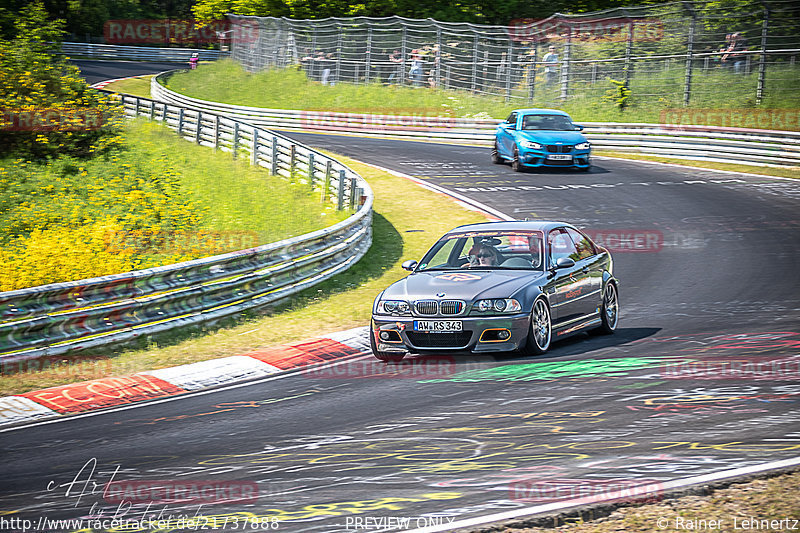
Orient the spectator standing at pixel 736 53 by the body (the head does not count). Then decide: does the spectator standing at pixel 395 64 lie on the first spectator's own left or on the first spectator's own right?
on the first spectator's own right

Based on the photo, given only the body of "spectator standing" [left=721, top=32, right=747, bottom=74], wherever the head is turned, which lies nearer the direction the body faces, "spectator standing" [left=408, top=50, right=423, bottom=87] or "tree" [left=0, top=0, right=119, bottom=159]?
the tree

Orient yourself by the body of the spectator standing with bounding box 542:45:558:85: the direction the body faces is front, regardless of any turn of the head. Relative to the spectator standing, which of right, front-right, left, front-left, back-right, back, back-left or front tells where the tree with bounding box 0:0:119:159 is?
front-right

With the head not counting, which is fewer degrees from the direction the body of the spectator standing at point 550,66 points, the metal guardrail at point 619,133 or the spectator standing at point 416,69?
the metal guardrail

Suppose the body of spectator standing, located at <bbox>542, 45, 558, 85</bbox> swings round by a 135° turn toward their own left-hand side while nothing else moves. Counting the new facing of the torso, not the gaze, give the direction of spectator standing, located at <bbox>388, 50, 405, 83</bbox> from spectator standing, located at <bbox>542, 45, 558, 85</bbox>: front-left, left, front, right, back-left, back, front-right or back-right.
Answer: left

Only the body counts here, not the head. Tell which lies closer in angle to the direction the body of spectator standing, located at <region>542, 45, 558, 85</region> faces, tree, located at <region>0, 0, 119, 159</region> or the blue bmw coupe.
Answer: the blue bmw coupe

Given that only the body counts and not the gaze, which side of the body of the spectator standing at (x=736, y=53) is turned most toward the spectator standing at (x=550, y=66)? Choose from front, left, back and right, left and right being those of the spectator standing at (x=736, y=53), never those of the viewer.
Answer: right

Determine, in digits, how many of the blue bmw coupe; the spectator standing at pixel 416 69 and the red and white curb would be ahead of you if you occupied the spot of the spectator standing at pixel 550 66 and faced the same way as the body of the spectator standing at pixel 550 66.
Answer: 2

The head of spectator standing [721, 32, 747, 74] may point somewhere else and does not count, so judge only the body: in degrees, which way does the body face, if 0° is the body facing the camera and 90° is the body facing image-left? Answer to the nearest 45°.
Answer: approximately 45°

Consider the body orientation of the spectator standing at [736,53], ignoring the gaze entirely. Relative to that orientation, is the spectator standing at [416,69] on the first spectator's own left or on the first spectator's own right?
on the first spectator's own right

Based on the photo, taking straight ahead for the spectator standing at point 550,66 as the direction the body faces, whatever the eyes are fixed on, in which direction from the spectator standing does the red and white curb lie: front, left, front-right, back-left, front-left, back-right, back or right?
front

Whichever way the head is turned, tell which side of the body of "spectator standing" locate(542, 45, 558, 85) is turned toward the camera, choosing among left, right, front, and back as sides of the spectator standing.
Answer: front

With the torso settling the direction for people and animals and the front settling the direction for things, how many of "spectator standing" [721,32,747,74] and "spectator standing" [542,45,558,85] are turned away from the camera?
0
